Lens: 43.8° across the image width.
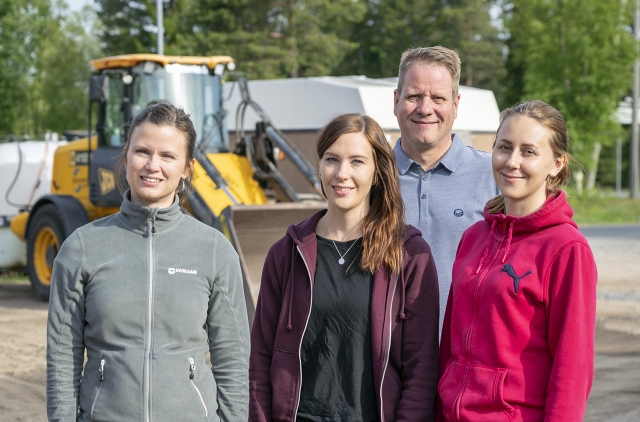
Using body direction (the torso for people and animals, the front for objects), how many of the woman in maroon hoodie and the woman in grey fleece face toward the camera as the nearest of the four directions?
2

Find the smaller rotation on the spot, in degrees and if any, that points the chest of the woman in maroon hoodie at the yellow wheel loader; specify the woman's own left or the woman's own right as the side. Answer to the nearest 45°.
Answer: approximately 180°

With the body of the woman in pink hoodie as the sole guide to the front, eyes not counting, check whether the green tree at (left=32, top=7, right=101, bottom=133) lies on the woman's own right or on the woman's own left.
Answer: on the woman's own right

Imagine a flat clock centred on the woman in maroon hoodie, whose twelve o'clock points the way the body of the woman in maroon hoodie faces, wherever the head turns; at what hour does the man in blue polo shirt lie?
The man in blue polo shirt is roughly at 7 o'clock from the woman in maroon hoodie.

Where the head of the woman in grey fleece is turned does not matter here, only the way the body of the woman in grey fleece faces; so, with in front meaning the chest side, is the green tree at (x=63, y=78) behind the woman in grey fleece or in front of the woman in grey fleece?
behind

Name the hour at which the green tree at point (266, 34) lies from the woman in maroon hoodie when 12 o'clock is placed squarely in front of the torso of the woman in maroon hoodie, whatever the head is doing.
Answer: The green tree is roughly at 6 o'clock from the woman in maroon hoodie.

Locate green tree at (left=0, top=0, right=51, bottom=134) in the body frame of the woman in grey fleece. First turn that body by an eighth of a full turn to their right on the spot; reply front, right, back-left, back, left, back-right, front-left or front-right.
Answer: back-right

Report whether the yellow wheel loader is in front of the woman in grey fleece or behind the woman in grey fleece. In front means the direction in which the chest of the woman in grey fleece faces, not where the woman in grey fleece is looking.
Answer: behind

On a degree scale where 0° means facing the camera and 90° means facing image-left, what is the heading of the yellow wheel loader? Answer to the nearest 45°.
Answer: approximately 315°

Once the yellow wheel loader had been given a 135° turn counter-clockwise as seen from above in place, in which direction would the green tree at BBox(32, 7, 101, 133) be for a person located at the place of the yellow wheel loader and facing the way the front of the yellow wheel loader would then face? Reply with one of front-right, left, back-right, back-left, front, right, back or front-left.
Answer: front

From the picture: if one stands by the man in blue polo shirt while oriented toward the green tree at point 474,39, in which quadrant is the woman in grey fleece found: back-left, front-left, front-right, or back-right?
back-left

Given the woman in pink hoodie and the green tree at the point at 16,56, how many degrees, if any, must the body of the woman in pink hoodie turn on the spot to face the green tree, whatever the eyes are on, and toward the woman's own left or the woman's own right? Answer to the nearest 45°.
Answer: approximately 90° to the woman's own right

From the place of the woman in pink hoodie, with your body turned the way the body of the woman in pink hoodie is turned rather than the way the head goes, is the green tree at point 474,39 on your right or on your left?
on your right
